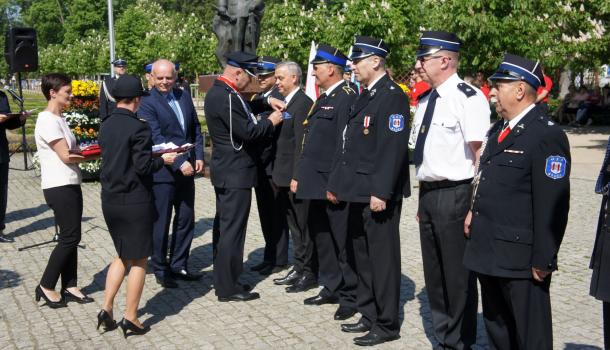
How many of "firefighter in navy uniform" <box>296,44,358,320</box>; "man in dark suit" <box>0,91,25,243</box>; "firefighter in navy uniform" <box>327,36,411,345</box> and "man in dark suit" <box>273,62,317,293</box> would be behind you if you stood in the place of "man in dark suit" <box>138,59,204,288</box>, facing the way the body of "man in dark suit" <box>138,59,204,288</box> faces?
1

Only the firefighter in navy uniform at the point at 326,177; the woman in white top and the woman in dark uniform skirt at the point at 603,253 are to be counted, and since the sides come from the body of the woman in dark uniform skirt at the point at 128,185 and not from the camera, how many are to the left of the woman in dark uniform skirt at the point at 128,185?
1

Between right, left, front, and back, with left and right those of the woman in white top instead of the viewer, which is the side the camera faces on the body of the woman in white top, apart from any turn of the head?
right

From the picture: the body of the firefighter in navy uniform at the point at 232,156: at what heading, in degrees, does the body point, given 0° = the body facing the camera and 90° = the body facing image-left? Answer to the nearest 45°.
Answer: approximately 270°

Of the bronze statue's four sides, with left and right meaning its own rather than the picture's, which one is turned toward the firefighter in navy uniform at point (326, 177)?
front

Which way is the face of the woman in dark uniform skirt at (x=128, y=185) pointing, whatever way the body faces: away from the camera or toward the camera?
away from the camera

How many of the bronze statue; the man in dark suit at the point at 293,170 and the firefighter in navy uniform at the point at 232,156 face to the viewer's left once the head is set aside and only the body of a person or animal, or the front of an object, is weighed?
1

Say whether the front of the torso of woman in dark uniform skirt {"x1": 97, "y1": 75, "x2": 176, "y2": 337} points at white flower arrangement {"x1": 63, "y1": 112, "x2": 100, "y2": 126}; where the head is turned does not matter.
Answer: no

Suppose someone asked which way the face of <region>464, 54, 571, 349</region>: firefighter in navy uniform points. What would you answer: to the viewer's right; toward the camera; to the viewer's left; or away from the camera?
to the viewer's left

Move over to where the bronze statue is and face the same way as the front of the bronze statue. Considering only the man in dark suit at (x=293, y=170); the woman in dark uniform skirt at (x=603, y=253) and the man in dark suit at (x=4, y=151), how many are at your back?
0

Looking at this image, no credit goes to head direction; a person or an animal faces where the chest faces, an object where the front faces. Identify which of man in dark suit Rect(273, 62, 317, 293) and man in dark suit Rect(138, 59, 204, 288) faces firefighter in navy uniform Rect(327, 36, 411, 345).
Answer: man in dark suit Rect(138, 59, 204, 288)

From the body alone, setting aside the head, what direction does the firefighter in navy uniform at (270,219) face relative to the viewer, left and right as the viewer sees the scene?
facing the viewer and to the left of the viewer

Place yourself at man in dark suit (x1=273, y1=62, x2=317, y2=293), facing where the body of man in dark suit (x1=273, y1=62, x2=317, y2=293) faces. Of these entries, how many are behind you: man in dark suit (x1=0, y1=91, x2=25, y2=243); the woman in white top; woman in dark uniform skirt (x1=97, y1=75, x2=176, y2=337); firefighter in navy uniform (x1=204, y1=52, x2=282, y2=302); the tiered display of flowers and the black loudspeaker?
0

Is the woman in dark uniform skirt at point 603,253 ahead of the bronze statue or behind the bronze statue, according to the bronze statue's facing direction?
ahead

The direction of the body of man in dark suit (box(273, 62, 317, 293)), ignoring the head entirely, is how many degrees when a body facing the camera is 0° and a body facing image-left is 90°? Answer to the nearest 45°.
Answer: approximately 90°

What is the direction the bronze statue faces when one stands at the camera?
facing the viewer

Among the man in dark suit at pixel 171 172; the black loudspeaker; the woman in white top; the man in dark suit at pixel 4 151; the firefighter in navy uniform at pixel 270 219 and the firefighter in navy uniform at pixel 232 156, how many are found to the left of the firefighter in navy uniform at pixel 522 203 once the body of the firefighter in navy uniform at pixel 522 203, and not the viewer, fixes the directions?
0
